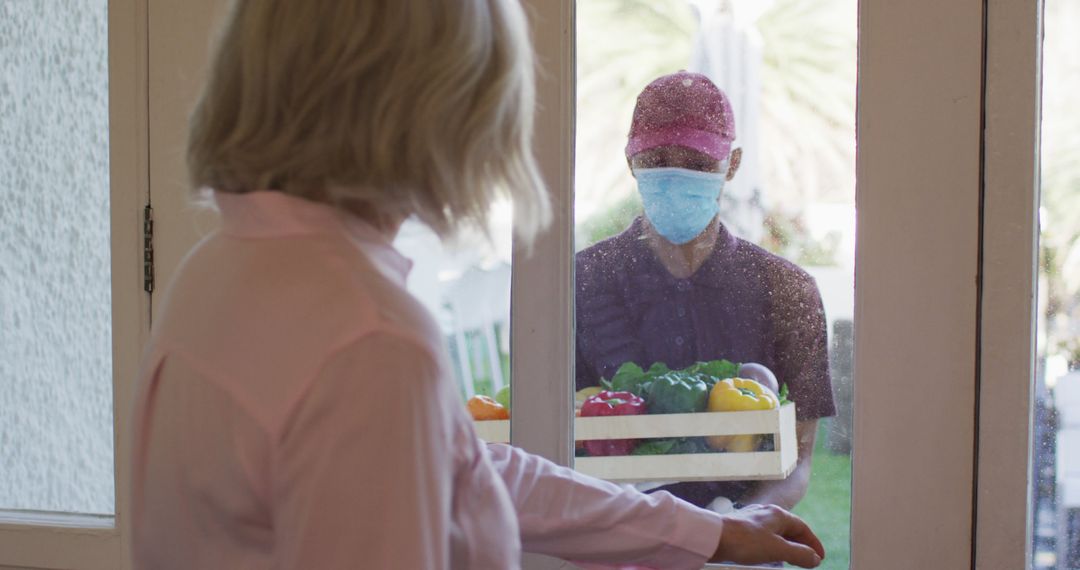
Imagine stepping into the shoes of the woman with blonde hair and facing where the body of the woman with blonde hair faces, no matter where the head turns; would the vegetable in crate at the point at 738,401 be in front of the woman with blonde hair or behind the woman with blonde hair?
in front

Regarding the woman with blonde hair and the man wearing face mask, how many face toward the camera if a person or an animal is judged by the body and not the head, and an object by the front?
1

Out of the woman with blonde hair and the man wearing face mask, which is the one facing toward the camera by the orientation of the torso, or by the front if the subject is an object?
the man wearing face mask

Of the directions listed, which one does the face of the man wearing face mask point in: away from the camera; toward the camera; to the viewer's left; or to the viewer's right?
toward the camera

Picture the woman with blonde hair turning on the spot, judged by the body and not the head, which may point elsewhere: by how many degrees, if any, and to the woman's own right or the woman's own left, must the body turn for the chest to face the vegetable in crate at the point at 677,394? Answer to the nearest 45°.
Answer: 0° — they already face it

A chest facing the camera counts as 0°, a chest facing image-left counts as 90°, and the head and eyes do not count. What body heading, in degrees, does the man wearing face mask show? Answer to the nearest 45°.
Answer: approximately 0°

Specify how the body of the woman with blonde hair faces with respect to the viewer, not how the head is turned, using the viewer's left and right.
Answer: facing away from the viewer and to the right of the viewer

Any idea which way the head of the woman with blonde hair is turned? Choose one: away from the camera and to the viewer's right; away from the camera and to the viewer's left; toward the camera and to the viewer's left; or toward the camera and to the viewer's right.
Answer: away from the camera and to the viewer's right

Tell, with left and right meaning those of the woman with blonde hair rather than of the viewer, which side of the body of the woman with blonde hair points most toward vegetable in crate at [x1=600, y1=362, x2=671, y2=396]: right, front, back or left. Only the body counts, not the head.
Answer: front

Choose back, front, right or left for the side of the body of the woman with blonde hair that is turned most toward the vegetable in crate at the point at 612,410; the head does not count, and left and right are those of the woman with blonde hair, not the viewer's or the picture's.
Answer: front

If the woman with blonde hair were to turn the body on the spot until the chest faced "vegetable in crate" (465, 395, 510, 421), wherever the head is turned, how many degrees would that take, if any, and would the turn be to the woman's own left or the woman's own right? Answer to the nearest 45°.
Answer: approximately 45° to the woman's own left

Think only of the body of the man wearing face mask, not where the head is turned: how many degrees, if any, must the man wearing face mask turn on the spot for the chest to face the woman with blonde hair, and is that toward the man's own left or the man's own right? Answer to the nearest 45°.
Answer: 0° — they already face them
